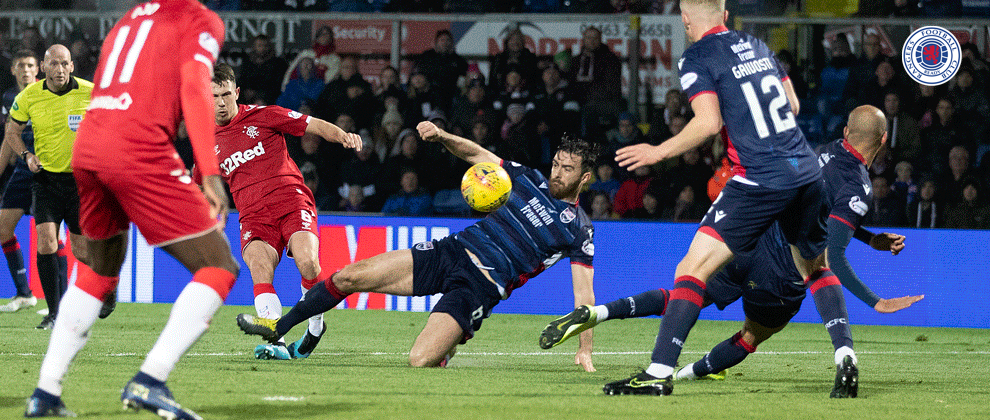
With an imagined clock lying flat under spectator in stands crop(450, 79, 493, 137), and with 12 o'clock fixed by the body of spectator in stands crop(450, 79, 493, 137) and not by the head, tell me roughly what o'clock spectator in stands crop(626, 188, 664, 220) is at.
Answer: spectator in stands crop(626, 188, 664, 220) is roughly at 10 o'clock from spectator in stands crop(450, 79, 493, 137).

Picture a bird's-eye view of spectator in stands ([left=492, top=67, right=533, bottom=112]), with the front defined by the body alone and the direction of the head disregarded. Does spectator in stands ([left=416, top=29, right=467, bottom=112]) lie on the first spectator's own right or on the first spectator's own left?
on the first spectator's own right

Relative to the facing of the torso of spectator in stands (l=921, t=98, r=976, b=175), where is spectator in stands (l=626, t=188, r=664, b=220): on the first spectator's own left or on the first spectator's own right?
on the first spectator's own right

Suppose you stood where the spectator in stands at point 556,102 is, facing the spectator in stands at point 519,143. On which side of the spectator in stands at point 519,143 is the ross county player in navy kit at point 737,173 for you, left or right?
left

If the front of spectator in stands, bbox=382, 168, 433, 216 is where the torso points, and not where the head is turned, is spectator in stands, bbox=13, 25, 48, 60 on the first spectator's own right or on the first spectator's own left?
on the first spectator's own right

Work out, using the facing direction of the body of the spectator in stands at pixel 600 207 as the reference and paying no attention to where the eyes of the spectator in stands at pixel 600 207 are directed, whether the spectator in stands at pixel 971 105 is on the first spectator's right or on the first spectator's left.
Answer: on the first spectator's left

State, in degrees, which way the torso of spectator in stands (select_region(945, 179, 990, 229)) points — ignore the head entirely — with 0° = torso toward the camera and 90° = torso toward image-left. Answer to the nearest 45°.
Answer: approximately 0°

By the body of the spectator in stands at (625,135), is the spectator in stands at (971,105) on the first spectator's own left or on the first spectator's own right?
on the first spectator's own left

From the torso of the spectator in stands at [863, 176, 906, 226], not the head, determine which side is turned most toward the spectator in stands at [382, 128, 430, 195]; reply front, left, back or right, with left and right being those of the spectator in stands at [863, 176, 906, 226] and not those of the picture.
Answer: right

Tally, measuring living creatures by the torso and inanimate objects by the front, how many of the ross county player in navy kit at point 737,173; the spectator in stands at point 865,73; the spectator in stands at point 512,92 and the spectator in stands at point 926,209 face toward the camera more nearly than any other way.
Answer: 3

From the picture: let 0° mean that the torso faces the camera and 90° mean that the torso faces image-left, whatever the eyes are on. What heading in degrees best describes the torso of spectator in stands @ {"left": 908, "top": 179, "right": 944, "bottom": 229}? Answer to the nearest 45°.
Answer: approximately 0°
